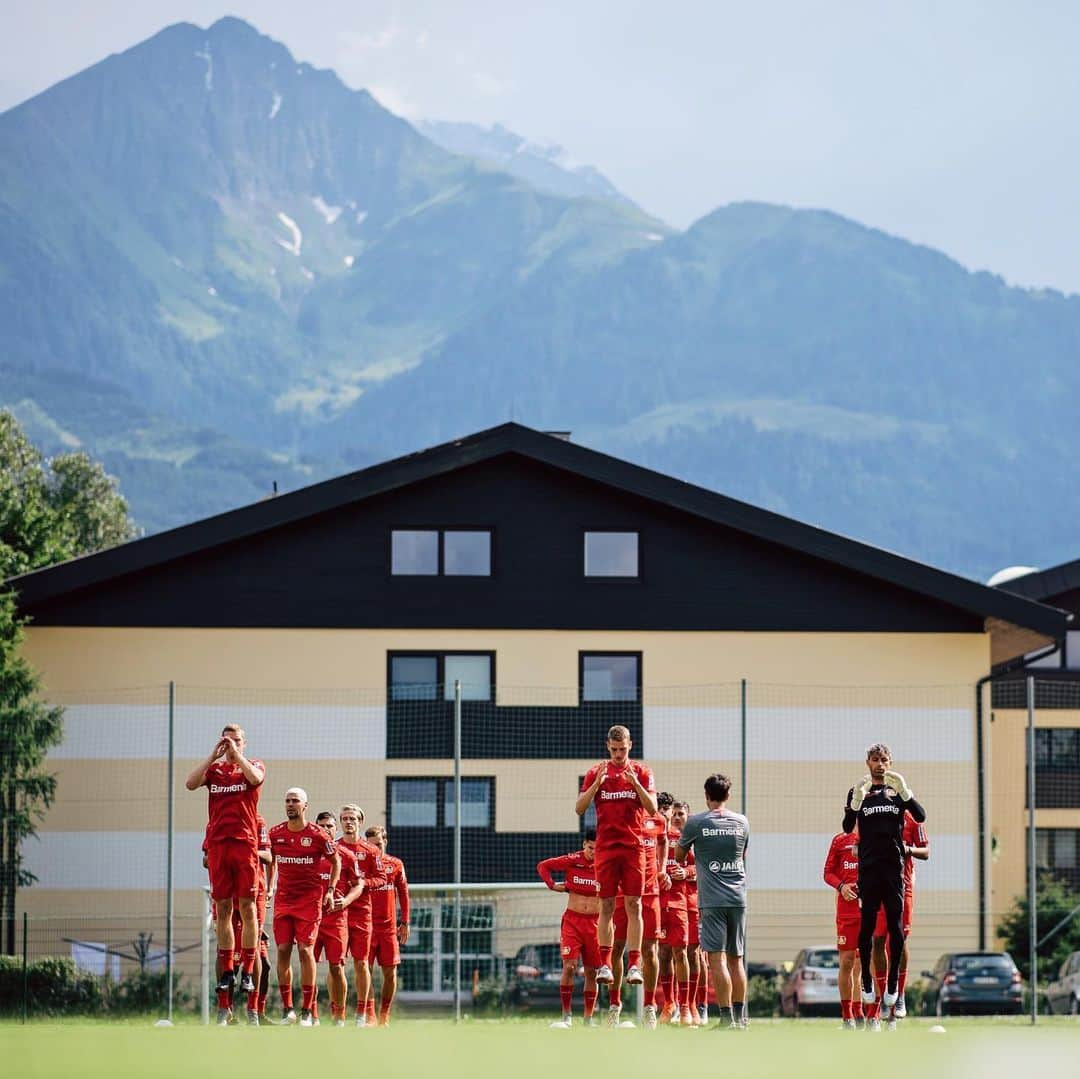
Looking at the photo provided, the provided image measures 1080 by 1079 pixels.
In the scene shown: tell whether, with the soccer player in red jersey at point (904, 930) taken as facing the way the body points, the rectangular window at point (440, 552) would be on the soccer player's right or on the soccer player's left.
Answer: on the soccer player's right

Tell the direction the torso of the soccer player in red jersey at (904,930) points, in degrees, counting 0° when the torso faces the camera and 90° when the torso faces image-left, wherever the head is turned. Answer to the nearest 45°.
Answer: approximately 45°

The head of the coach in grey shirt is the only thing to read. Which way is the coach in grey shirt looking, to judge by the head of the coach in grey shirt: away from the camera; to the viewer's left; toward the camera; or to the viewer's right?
away from the camera

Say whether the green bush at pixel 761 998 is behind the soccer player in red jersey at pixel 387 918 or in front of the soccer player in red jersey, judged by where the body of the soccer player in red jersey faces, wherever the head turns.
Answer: behind

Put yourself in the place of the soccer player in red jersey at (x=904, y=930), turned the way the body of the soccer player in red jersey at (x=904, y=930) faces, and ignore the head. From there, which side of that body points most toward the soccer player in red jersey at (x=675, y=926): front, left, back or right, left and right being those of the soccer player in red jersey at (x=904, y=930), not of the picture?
right

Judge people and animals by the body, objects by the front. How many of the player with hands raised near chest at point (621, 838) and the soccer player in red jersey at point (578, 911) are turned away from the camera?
0

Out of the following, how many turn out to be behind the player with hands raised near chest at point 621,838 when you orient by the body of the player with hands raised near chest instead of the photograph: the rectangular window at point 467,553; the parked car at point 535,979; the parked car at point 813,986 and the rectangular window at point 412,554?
4
